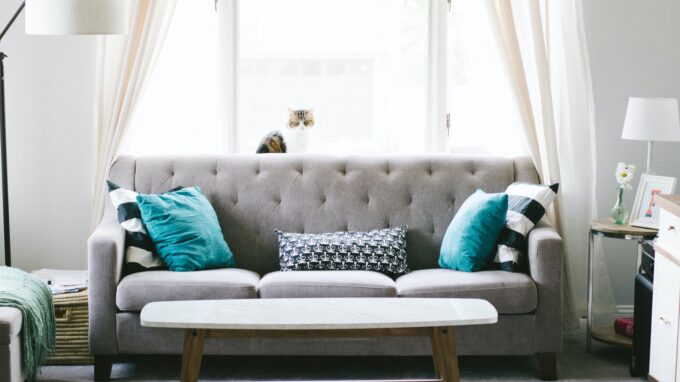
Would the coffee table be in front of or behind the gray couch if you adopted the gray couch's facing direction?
in front

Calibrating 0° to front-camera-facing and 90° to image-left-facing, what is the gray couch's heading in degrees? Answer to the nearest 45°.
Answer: approximately 0°

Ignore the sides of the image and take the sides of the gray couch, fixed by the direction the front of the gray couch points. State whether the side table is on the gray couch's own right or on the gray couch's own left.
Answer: on the gray couch's own left

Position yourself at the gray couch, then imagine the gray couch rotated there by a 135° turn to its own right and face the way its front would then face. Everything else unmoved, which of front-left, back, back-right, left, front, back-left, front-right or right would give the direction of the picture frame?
back-right

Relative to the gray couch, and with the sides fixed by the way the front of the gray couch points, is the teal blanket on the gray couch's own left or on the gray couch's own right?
on the gray couch's own right

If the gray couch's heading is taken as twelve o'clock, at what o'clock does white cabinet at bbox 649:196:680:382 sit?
The white cabinet is roughly at 10 o'clock from the gray couch.

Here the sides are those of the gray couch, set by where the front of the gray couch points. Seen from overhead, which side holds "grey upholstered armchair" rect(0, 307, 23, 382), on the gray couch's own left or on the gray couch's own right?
on the gray couch's own right

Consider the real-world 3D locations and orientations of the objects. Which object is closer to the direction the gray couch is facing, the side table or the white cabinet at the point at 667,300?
the white cabinet

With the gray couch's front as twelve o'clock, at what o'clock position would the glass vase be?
The glass vase is roughly at 9 o'clock from the gray couch.

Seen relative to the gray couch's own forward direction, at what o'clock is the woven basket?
The woven basket is roughly at 3 o'clock from the gray couch.

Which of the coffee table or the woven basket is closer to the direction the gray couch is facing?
the coffee table

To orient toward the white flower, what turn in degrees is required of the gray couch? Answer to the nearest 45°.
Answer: approximately 90° to its left

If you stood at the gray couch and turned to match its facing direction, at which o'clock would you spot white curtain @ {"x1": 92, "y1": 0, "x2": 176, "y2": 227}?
The white curtain is roughly at 4 o'clock from the gray couch.
